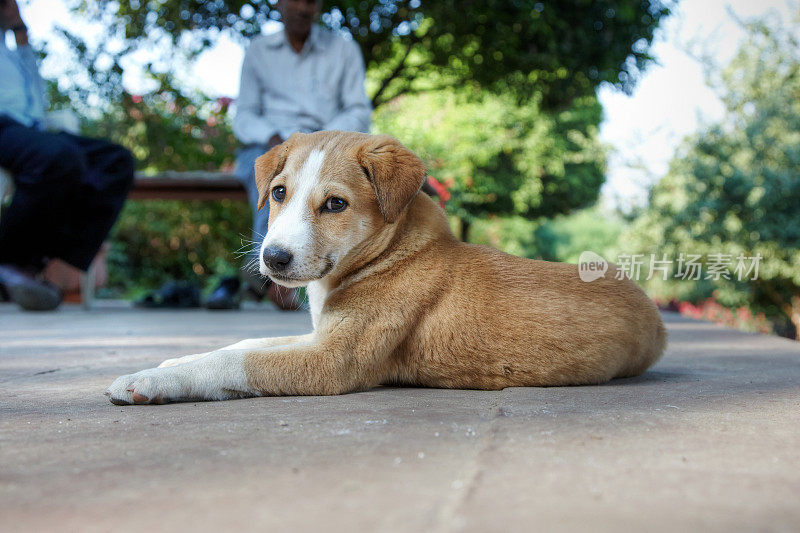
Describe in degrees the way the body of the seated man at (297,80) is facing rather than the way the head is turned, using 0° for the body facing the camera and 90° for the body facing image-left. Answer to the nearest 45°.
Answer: approximately 0°

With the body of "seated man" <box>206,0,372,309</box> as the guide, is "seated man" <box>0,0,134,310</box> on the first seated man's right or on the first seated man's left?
on the first seated man's right

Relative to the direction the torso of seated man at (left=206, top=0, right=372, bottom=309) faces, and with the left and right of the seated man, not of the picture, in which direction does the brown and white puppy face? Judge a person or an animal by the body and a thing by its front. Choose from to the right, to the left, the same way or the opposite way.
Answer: to the right

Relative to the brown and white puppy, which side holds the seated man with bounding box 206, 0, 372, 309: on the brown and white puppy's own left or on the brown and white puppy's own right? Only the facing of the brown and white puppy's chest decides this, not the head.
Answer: on the brown and white puppy's own right

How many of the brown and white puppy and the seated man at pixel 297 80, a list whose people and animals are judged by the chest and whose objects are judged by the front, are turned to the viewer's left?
1

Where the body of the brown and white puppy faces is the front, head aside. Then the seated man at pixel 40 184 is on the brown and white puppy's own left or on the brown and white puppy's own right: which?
on the brown and white puppy's own right

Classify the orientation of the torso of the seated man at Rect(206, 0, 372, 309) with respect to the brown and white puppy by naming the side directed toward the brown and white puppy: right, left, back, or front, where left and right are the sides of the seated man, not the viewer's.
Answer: front

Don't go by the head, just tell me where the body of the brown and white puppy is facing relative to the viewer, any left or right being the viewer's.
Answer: facing to the left of the viewer
